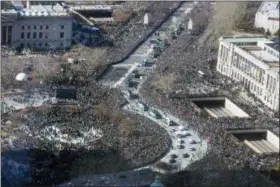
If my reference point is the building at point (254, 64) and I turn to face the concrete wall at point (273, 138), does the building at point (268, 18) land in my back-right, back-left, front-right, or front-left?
back-left

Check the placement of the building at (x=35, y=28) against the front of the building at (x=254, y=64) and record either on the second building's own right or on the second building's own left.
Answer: on the second building's own right

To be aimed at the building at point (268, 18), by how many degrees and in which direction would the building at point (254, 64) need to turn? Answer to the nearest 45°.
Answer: approximately 135° to its right

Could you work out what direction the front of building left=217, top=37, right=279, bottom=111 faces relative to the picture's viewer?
facing the viewer and to the left of the viewer

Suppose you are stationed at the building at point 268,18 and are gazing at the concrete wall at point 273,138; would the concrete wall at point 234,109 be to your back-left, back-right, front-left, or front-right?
front-right
